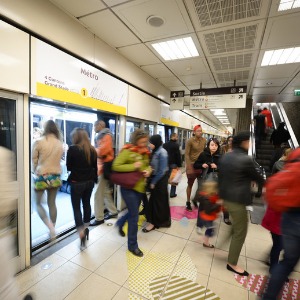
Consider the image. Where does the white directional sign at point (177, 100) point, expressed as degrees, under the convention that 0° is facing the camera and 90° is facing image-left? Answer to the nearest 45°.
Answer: approximately 0°

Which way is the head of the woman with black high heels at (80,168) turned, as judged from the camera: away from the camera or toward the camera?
away from the camera

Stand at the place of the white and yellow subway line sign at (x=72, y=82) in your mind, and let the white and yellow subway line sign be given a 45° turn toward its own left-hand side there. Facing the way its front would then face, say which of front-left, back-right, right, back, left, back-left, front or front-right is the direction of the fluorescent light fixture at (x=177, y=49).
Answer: front

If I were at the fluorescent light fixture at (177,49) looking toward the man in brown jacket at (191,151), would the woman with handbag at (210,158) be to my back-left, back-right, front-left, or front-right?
front-right

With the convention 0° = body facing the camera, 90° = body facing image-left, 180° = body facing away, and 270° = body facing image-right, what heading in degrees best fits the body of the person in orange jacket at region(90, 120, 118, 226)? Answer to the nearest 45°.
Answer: approximately 90°

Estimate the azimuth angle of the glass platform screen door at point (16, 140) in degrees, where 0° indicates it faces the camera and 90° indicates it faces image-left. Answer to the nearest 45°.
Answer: approximately 315°

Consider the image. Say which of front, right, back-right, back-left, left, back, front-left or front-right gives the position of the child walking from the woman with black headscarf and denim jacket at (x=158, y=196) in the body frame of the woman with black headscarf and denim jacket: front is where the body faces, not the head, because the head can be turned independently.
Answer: back-left

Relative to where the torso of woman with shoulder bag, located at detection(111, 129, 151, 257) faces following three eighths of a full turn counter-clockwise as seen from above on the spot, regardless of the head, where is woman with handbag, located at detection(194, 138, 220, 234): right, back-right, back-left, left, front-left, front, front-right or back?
front-right

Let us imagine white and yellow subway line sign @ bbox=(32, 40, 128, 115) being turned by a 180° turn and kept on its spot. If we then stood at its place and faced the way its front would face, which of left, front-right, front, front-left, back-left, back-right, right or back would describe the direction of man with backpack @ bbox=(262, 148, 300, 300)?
back

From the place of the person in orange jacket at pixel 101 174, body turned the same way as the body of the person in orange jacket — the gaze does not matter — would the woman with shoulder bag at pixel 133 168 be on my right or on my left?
on my left

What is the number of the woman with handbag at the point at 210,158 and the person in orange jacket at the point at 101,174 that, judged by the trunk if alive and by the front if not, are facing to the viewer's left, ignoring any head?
1

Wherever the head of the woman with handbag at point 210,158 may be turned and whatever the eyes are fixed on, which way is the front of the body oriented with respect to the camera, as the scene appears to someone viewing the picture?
toward the camera

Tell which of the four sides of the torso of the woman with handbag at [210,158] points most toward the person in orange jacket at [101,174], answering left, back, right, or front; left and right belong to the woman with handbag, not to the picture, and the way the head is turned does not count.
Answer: right

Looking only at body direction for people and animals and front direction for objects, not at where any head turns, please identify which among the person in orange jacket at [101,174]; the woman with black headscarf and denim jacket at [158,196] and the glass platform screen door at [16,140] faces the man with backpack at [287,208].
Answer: the glass platform screen door
